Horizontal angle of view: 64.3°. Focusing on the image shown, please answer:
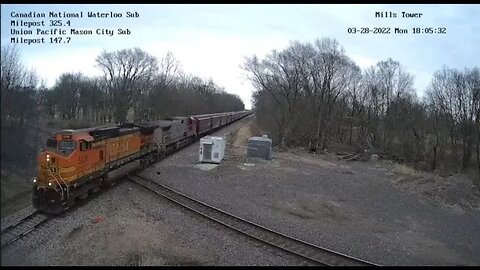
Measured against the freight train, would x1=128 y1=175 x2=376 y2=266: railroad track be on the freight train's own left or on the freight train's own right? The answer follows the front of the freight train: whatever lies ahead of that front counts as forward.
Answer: on the freight train's own left

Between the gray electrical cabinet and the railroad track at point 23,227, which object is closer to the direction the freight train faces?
the railroad track

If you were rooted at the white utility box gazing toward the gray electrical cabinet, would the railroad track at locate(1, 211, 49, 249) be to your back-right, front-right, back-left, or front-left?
back-right

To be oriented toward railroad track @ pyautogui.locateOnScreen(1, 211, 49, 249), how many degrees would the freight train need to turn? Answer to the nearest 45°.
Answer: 0° — it already faces it

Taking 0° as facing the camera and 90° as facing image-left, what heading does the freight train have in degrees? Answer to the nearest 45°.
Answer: approximately 45°
